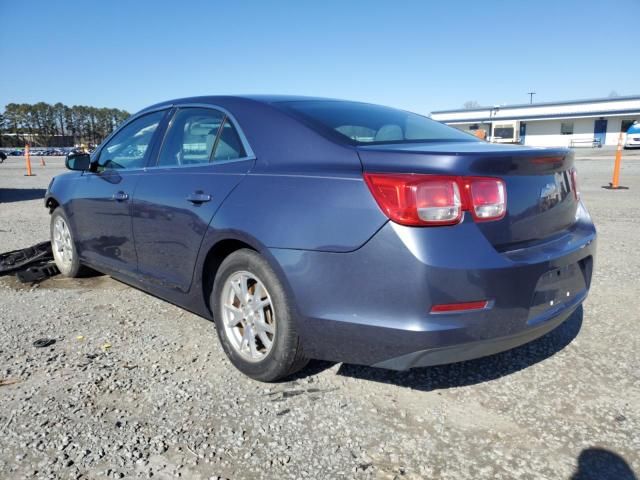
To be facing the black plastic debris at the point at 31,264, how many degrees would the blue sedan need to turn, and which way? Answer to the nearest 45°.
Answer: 0° — it already faces it

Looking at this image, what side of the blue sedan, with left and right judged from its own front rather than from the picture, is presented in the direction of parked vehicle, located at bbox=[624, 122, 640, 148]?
right

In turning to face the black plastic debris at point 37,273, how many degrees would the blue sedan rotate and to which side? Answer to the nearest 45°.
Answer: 0° — it already faces it

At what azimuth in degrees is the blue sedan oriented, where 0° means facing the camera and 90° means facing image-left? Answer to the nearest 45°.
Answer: approximately 135°

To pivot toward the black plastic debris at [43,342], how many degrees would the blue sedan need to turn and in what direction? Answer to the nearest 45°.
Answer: approximately 45° to its left
